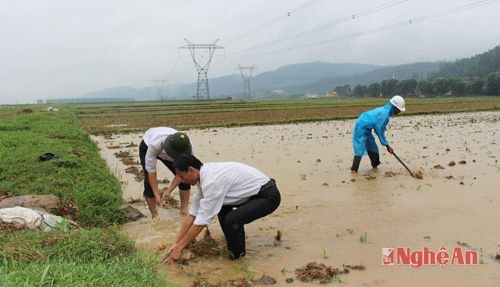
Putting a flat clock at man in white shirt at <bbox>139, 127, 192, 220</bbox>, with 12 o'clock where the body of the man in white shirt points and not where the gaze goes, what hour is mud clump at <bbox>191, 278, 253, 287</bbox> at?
The mud clump is roughly at 1 o'clock from the man in white shirt.

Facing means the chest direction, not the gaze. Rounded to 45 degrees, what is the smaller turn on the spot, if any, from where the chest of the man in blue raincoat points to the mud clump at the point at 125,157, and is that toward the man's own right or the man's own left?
approximately 180°

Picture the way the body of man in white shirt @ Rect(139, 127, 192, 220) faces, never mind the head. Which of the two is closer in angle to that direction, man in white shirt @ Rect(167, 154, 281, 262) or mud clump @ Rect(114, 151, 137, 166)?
the man in white shirt

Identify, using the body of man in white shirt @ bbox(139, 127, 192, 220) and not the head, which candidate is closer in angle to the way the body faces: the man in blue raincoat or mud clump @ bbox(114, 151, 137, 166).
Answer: the man in blue raincoat

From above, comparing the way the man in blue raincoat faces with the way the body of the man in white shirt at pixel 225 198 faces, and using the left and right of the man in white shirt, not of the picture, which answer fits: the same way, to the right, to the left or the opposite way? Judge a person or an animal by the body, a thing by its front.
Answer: the opposite way

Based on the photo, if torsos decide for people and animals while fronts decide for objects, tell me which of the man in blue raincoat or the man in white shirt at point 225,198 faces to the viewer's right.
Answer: the man in blue raincoat

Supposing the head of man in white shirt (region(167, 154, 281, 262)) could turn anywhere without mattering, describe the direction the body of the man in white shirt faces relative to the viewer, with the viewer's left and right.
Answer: facing to the left of the viewer

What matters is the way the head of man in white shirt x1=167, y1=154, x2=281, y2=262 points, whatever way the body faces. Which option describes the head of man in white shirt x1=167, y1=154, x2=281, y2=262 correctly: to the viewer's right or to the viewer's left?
to the viewer's left

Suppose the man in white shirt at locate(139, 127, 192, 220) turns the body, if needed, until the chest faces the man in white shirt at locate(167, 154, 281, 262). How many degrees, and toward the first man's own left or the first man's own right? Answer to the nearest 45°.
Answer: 0° — they already face them

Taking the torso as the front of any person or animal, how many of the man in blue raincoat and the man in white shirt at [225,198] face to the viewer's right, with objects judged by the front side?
1

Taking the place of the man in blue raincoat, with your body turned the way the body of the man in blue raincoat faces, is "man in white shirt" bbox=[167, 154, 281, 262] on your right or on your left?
on your right

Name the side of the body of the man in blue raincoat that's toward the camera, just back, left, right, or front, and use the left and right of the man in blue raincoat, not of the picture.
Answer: right

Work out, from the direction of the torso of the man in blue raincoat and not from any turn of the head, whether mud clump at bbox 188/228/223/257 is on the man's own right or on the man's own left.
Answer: on the man's own right
